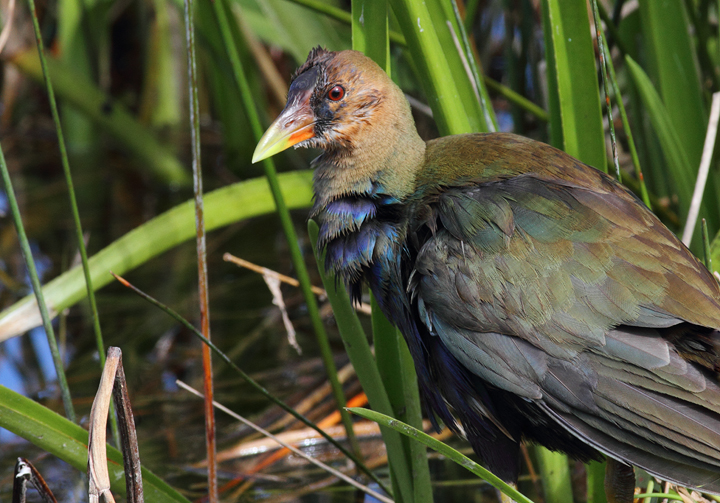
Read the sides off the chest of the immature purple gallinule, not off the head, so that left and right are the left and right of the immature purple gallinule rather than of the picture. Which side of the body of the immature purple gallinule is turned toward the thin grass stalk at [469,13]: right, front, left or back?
right

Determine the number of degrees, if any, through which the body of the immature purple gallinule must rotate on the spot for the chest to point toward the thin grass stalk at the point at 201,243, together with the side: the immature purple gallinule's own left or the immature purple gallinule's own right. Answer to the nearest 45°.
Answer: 0° — it already faces it

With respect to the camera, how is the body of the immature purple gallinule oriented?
to the viewer's left

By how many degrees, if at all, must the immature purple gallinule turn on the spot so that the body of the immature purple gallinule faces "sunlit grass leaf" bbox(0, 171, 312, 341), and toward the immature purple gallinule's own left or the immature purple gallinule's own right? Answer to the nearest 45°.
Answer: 0° — it already faces it

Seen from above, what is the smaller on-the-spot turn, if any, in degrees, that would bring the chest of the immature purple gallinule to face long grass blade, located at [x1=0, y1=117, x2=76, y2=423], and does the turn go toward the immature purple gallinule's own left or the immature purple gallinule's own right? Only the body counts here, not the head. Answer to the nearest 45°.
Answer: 0° — it already faces it
